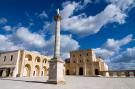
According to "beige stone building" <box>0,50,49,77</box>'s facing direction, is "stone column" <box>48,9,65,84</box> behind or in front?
in front

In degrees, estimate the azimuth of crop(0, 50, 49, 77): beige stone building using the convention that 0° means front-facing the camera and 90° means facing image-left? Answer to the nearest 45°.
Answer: approximately 315°
